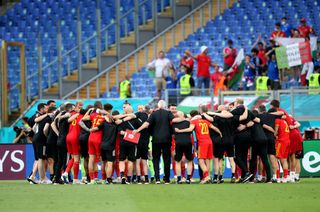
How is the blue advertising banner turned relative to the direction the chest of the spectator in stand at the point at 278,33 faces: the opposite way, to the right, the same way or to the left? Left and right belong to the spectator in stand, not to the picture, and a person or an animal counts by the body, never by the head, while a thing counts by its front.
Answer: the same way

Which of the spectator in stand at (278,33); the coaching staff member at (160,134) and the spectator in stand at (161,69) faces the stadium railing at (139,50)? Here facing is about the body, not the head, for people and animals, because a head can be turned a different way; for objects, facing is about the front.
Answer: the coaching staff member

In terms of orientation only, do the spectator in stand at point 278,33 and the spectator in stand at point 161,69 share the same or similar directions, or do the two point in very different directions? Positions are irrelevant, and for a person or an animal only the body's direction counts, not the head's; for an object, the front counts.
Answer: same or similar directions

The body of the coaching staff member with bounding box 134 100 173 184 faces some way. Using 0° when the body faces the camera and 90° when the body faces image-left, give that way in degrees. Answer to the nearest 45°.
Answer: approximately 180°

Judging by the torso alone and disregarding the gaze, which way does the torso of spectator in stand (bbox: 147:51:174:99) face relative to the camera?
toward the camera

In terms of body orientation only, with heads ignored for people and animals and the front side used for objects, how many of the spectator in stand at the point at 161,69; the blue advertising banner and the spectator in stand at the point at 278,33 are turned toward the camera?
3

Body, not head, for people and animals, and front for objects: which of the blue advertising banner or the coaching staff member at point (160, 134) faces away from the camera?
the coaching staff member

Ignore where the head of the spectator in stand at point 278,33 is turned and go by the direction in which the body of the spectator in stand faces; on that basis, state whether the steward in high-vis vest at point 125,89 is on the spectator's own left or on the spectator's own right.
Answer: on the spectator's own right

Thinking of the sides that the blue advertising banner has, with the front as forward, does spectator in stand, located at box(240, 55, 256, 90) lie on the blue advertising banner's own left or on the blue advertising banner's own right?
on the blue advertising banner's own left

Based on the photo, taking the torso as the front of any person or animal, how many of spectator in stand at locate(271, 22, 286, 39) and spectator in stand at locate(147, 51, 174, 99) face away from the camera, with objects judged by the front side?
0

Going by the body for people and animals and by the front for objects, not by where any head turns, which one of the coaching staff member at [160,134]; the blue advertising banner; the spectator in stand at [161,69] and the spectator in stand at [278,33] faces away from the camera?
the coaching staff member

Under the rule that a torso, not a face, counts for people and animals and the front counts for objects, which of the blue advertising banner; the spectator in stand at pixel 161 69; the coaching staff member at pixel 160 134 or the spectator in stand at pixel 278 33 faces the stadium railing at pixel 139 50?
the coaching staff member

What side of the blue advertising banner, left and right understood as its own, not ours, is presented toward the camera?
front

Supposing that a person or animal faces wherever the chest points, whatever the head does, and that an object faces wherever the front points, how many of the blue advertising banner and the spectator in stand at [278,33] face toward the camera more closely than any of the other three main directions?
2

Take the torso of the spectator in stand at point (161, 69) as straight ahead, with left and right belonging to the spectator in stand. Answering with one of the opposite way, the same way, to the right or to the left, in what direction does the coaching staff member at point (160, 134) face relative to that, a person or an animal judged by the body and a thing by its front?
the opposite way

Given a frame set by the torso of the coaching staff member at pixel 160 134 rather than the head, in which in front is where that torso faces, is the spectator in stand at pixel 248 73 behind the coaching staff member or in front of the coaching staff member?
in front
